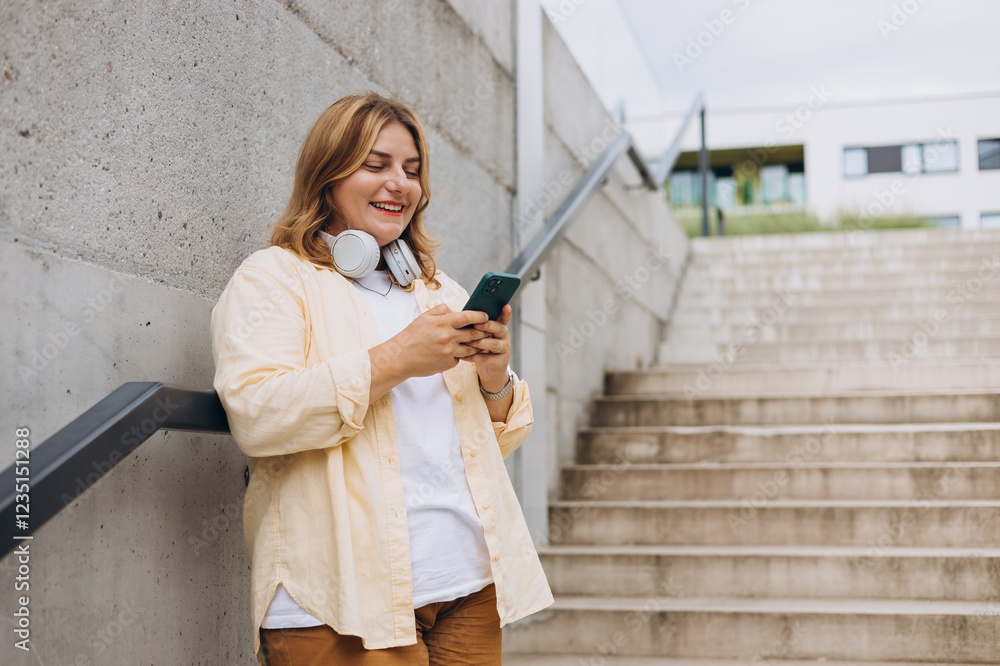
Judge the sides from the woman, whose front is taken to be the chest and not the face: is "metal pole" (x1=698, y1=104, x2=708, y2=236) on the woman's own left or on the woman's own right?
on the woman's own left

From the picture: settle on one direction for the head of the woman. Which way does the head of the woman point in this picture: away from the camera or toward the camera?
toward the camera

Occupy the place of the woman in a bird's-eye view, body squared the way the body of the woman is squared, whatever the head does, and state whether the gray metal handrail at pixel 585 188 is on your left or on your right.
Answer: on your left

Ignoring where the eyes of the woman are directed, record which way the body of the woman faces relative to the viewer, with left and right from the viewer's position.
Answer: facing the viewer and to the right of the viewer
